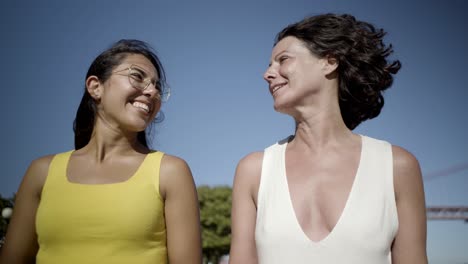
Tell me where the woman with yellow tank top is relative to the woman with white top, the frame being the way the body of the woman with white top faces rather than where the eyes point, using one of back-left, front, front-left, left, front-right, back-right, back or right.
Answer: right

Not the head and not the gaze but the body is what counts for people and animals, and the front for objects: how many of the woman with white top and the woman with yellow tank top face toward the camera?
2

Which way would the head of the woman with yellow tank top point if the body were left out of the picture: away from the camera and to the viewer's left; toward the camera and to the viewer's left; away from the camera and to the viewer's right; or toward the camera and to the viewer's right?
toward the camera and to the viewer's right

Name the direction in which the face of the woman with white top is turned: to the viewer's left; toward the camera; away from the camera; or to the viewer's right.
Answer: to the viewer's left

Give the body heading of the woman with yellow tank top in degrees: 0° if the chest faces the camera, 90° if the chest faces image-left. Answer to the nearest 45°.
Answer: approximately 0°

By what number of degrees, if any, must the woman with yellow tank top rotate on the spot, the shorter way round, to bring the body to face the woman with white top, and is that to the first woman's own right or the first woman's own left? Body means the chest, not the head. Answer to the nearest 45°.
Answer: approximately 90° to the first woman's own left

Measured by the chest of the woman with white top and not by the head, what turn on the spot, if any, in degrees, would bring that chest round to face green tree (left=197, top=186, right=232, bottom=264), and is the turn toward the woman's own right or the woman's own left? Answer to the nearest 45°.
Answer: approximately 180°

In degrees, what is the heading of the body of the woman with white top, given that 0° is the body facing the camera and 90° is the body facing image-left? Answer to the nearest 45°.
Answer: approximately 0°
